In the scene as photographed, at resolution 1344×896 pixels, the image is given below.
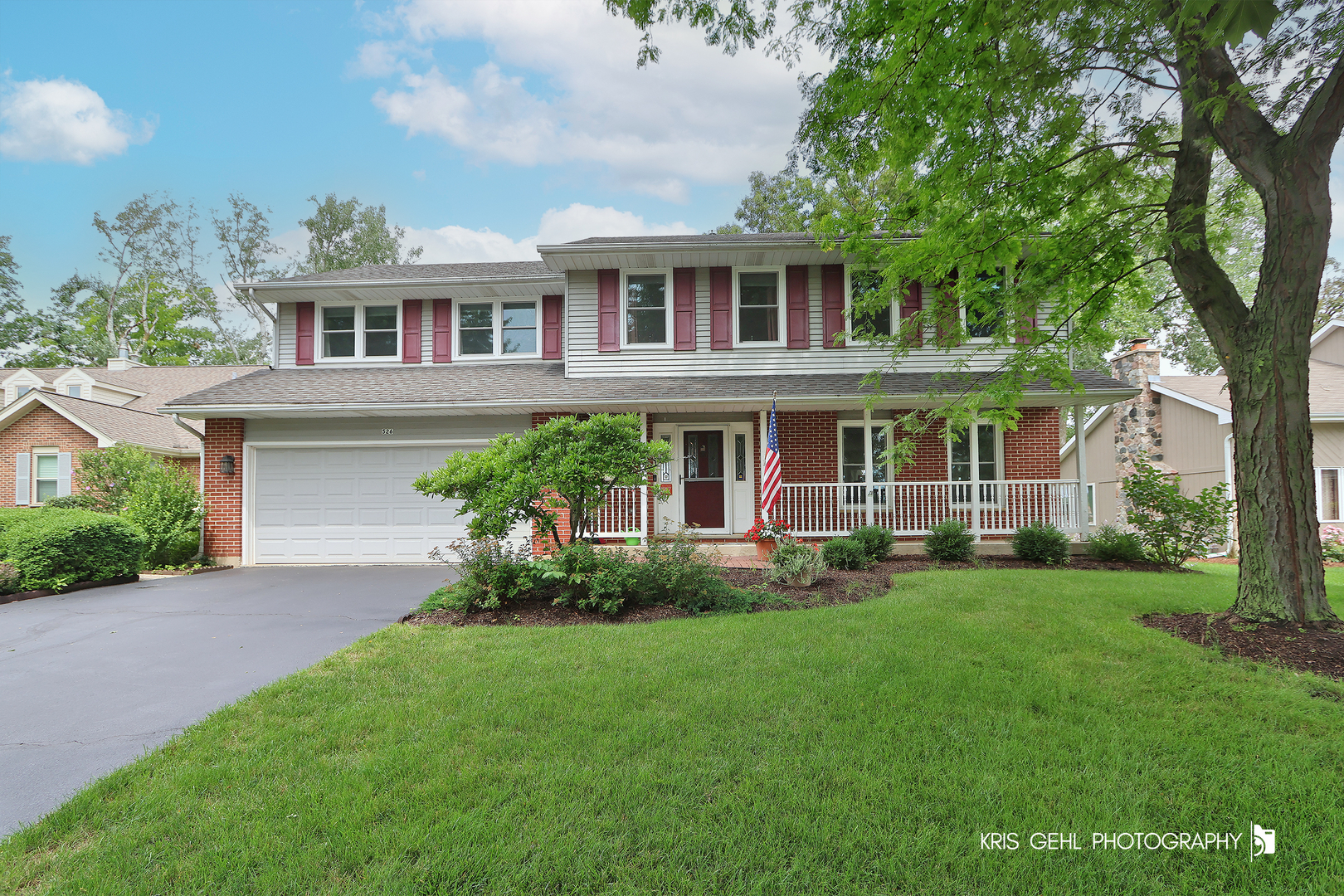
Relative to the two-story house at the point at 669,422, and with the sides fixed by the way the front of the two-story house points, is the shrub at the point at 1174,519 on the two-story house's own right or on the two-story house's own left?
on the two-story house's own left

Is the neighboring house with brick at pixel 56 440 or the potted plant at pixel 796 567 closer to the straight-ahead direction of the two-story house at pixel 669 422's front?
the potted plant

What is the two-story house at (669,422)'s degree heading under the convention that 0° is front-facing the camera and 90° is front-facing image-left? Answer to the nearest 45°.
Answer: approximately 0°

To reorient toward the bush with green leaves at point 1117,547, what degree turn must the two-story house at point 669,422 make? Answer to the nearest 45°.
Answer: approximately 90° to its left

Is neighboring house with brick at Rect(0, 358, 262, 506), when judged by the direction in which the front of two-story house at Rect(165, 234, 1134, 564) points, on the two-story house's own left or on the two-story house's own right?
on the two-story house's own right

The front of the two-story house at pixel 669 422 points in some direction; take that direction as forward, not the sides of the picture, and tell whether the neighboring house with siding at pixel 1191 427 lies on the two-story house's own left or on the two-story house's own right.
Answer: on the two-story house's own left
